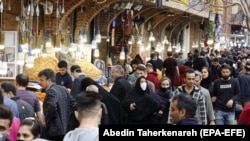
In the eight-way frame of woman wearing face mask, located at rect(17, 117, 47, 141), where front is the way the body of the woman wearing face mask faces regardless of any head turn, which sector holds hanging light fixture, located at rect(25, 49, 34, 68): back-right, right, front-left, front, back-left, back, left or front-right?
back-right

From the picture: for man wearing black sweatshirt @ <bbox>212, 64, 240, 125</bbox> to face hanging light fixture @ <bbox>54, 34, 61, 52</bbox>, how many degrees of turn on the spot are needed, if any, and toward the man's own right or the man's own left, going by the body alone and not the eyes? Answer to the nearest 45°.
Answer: approximately 135° to the man's own right

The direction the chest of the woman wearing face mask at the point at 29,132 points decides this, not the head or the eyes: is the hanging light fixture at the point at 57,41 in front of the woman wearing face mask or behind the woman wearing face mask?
behind

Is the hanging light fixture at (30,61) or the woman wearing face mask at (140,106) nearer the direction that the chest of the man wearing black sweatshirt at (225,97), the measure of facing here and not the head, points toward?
the woman wearing face mask

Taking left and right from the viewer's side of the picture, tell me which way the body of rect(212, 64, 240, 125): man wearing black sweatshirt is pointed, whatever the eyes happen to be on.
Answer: facing the viewer

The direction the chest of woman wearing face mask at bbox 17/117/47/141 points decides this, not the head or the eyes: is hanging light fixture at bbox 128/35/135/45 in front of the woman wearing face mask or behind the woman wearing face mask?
behind

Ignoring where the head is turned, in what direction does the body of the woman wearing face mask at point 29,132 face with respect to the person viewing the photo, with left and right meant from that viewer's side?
facing the viewer and to the left of the viewer

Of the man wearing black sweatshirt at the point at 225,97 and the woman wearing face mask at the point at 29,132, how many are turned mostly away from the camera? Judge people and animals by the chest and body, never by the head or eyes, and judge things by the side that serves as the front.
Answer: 0

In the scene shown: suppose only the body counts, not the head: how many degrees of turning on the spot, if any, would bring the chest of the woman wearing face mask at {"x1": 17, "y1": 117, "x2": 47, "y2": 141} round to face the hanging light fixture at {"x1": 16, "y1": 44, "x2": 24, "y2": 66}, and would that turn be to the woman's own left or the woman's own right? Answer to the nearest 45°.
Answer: approximately 135° to the woman's own right

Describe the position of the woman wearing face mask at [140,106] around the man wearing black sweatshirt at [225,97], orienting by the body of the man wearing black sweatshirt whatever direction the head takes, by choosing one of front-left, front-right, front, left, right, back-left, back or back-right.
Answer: front-right
